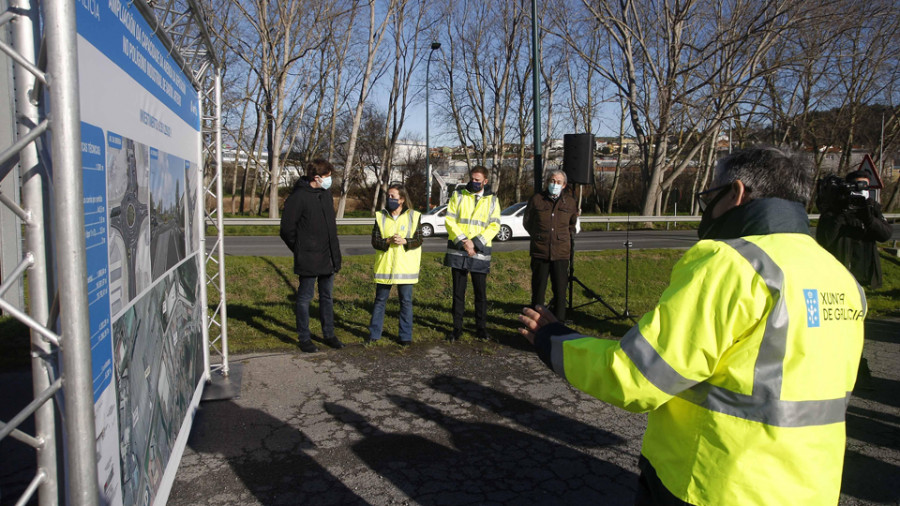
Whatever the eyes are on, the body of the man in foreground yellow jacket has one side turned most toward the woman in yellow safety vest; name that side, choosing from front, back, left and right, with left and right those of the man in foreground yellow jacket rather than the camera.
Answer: front

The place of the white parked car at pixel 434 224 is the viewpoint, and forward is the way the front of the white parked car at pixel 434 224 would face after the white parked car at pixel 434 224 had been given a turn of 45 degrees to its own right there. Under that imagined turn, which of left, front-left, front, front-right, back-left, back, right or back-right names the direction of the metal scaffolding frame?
back-left

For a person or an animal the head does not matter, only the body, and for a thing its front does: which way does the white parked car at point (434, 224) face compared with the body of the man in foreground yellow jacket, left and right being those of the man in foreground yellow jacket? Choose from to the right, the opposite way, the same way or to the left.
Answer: to the left

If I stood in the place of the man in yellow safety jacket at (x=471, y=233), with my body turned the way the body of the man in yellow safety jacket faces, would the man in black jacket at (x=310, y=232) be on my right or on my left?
on my right

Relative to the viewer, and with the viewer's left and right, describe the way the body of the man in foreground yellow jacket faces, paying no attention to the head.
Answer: facing away from the viewer and to the left of the viewer

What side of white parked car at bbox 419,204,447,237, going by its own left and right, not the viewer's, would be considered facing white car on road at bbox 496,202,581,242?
back

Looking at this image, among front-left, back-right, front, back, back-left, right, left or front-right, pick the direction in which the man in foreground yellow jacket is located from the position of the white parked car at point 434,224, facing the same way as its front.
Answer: left

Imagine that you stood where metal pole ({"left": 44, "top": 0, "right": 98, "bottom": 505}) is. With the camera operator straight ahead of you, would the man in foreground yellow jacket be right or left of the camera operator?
right

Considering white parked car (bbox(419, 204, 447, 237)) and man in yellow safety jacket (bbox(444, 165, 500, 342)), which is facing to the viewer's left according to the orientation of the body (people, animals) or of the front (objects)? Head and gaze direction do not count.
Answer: the white parked car

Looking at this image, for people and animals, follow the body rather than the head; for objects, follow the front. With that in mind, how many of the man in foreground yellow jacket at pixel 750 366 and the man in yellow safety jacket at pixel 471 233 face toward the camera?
1

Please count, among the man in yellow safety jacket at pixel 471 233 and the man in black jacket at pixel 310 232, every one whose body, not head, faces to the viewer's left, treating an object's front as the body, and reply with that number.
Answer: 0

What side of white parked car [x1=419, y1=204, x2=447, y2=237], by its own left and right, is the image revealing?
left

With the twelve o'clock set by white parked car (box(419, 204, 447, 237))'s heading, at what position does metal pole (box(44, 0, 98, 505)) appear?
The metal pole is roughly at 9 o'clock from the white parked car.

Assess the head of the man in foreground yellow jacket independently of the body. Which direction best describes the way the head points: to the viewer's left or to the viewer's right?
to the viewer's left

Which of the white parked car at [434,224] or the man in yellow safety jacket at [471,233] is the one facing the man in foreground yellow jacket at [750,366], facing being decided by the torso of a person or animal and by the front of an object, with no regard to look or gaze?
the man in yellow safety jacket

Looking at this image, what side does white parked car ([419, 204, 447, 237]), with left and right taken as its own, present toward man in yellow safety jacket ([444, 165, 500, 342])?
left

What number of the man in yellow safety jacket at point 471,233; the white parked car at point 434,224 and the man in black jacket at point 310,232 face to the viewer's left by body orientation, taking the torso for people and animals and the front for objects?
1
